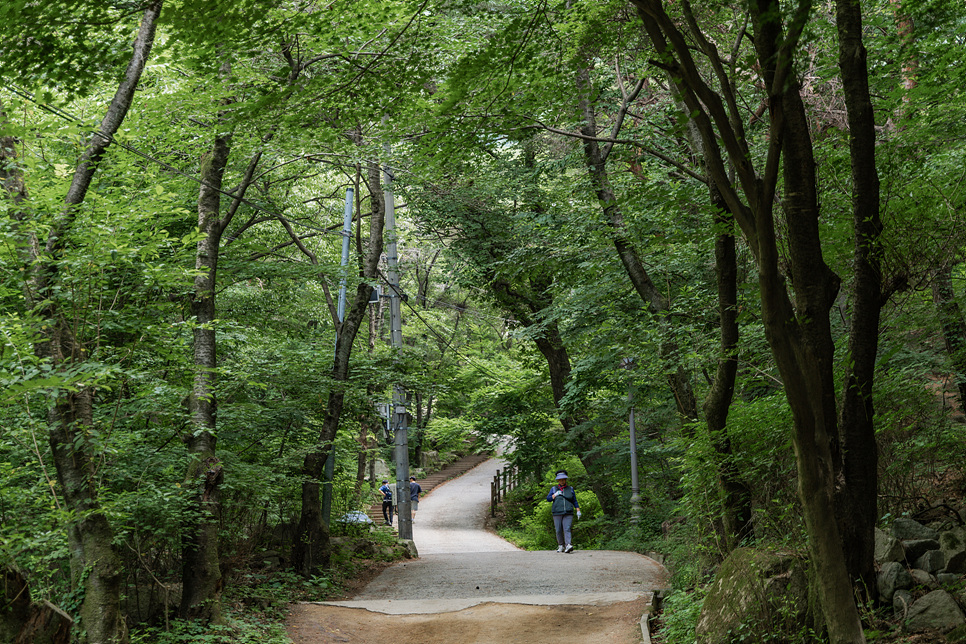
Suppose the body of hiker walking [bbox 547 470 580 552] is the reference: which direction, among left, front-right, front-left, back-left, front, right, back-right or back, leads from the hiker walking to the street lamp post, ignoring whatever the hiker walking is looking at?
back-left

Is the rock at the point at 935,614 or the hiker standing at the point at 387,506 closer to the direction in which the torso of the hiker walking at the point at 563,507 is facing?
the rock

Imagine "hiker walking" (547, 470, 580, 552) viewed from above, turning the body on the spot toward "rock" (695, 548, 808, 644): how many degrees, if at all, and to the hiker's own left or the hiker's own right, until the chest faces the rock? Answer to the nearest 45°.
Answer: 0° — they already face it

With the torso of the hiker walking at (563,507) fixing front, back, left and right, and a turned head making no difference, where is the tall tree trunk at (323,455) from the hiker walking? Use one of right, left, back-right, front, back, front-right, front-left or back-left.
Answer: front-right

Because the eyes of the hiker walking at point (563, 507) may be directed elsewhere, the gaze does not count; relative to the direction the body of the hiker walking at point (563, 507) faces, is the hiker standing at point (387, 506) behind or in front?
behind

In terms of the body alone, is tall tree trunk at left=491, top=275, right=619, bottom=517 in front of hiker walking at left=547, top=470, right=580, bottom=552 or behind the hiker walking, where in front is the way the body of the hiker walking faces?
behind

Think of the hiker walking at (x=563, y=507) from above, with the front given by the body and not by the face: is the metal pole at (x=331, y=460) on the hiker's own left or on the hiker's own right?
on the hiker's own right

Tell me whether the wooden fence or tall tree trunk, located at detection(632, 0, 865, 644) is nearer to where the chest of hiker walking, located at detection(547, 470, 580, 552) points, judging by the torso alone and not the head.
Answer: the tall tree trunk

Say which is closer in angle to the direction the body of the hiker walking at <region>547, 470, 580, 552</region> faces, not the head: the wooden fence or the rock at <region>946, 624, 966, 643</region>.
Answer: the rock

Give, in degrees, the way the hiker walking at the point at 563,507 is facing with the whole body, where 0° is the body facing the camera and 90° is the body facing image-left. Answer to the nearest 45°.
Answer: approximately 0°
